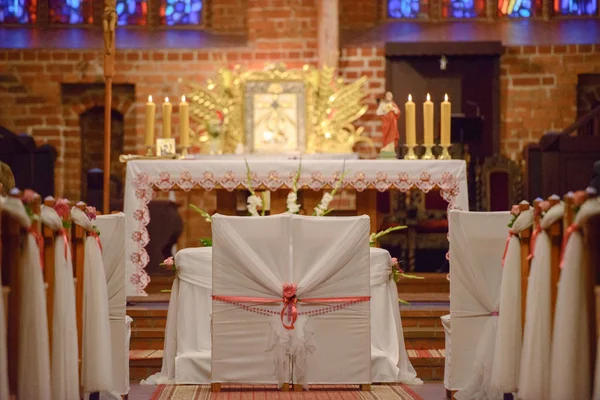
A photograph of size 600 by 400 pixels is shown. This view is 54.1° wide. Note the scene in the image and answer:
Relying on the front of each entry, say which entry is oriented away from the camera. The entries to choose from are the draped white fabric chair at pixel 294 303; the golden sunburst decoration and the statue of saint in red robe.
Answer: the draped white fabric chair

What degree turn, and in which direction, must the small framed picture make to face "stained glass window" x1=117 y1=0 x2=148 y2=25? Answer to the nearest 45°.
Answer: approximately 180°

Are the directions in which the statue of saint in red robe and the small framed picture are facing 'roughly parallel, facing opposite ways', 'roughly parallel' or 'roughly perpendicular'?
roughly parallel

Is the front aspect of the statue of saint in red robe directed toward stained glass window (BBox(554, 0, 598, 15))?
no

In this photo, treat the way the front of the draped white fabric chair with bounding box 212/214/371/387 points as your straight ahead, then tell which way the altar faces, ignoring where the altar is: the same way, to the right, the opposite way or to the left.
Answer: the opposite way

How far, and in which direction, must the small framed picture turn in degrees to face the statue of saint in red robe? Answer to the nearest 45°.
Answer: approximately 90° to its left

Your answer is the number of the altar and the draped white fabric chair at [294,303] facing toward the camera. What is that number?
1

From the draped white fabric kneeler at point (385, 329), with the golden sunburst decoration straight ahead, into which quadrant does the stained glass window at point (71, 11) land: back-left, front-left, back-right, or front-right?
front-left

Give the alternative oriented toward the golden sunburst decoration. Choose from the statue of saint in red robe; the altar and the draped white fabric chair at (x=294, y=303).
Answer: the draped white fabric chair

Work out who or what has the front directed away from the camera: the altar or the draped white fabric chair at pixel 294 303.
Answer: the draped white fabric chair

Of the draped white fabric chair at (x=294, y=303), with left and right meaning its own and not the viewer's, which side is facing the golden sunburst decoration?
front

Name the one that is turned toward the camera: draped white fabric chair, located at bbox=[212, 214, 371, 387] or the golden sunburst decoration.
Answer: the golden sunburst decoration

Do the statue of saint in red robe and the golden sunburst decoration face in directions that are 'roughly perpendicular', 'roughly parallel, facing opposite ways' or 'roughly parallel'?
roughly parallel

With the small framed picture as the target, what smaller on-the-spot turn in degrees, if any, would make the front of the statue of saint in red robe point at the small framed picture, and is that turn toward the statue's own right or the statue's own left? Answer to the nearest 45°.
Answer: approximately 90° to the statue's own right

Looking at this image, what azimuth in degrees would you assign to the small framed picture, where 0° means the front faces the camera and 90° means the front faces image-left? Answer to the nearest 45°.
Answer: approximately 0°

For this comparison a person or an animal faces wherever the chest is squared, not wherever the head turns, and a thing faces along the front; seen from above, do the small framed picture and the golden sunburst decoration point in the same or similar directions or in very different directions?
same or similar directions

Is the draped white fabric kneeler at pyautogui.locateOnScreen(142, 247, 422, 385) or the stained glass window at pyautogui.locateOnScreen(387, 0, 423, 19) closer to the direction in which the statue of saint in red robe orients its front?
the draped white fabric kneeler

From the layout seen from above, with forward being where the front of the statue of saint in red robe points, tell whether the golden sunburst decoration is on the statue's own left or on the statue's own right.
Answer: on the statue's own right

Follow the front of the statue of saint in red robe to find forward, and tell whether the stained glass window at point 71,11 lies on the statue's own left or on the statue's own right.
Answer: on the statue's own right

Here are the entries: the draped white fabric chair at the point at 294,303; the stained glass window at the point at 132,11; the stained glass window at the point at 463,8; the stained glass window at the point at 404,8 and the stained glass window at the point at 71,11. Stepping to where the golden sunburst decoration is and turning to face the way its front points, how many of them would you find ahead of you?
1

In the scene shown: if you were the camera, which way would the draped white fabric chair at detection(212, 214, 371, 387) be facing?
facing away from the viewer

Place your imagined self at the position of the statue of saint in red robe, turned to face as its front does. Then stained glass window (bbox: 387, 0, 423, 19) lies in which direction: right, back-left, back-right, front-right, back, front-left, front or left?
back

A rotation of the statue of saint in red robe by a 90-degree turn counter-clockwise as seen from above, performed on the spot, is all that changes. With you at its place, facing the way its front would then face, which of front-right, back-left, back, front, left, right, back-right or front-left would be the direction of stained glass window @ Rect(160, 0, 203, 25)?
back-left
